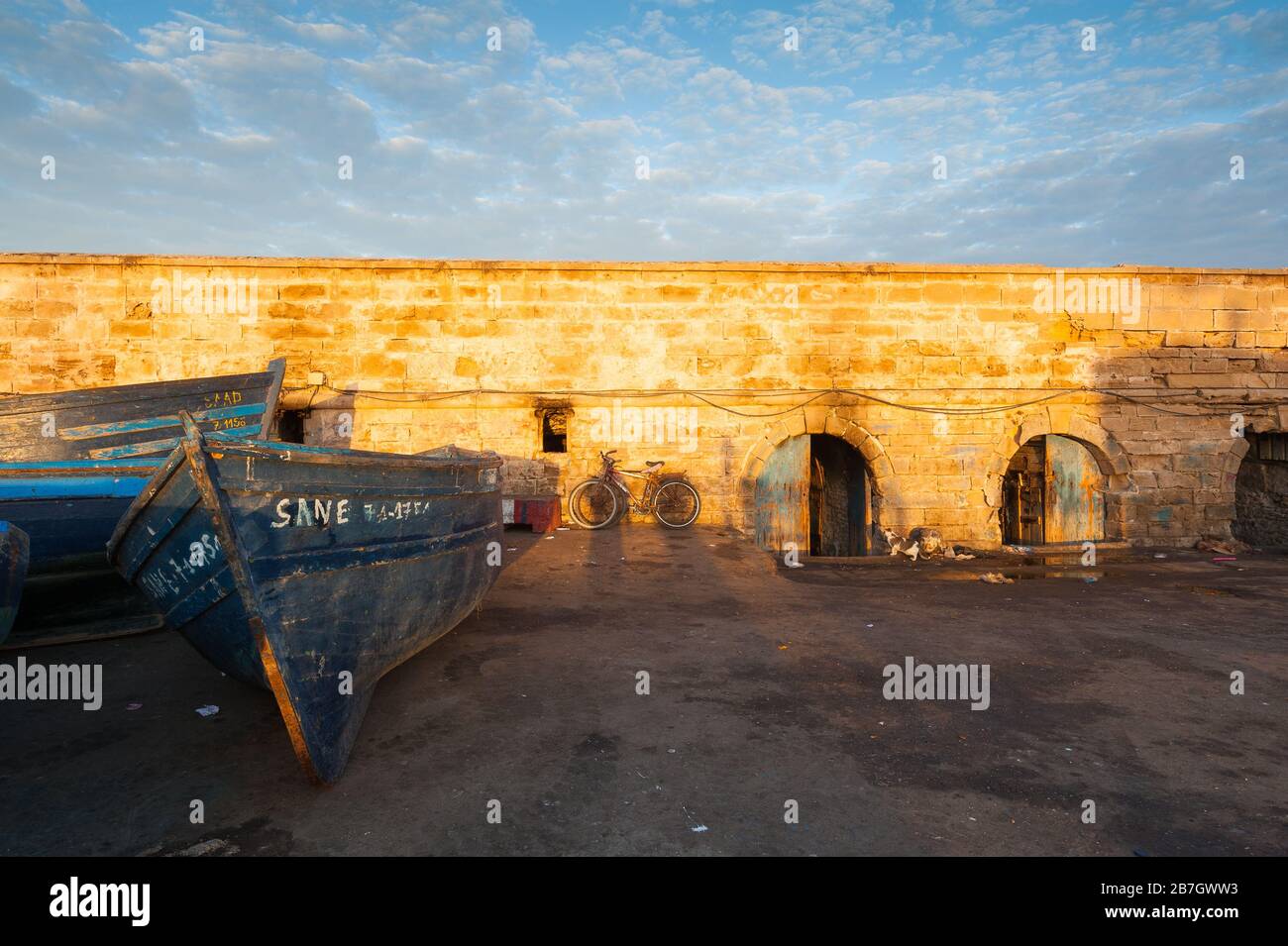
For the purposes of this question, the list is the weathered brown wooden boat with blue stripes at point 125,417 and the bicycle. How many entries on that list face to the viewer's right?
1

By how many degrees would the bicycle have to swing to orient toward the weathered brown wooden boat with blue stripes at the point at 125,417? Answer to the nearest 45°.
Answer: approximately 45° to its left

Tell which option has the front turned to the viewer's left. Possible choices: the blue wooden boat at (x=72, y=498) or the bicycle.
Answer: the bicycle

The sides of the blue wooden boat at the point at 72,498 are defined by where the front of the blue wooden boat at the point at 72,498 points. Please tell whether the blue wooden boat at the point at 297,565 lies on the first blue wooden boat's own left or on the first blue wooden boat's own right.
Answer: on the first blue wooden boat's own right

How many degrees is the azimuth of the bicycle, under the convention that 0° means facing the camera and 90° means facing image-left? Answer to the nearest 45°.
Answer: approximately 90°

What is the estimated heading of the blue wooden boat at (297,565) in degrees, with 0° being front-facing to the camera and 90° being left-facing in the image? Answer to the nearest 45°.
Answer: approximately 45°

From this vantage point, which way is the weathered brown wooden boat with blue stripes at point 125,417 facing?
to the viewer's right

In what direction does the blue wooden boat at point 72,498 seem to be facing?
to the viewer's right

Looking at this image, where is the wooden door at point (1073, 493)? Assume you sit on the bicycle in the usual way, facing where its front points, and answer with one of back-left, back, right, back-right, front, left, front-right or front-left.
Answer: back

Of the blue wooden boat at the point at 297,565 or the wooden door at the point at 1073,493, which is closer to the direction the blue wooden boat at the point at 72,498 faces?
the wooden door
